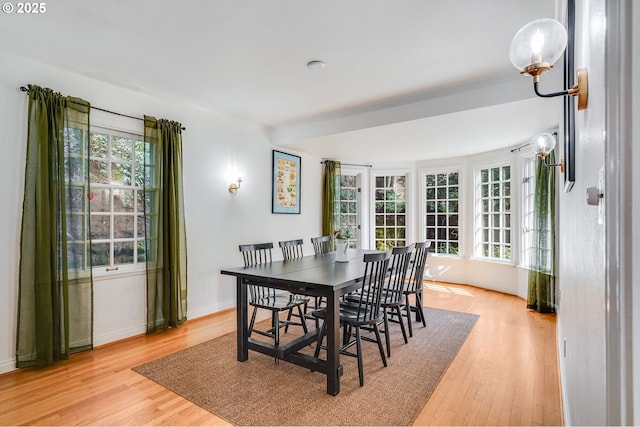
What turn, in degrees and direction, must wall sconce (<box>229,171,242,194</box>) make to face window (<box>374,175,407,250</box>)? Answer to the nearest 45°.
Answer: approximately 90° to its left

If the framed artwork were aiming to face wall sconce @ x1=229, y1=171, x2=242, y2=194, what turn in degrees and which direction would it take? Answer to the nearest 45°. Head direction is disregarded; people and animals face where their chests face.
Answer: approximately 90° to its right

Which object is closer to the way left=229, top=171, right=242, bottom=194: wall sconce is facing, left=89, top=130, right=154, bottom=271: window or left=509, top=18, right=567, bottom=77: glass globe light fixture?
the glass globe light fixture

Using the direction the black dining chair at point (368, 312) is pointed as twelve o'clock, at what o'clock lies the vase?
The vase is roughly at 1 o'clock from the black dining chair.

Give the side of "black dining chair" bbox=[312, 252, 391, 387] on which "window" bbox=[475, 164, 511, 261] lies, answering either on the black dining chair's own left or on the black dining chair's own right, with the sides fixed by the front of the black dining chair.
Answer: on the black dining chair's own right

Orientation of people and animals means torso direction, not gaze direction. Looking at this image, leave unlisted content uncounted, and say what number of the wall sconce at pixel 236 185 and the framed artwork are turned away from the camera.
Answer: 0

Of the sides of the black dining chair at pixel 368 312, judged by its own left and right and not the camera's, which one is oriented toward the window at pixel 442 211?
right

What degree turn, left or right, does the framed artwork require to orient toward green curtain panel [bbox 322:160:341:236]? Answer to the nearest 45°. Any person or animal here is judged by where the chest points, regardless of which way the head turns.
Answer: approximately 90° to its left

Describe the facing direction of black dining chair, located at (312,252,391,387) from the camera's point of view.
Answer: facing away from the viewer and to the left of the viewer

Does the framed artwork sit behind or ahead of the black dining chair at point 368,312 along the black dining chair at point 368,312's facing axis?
ahead

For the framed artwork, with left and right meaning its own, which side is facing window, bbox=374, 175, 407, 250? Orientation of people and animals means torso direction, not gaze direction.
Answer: left

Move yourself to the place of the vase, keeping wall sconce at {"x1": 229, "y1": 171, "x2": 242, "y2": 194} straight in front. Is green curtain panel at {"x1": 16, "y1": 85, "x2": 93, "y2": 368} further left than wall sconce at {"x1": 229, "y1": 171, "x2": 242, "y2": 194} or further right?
left

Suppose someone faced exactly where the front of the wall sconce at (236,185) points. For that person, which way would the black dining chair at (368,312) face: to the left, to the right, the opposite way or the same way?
the opposite way

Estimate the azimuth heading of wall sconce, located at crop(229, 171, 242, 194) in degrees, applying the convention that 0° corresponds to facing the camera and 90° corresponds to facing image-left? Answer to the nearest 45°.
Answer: approximately 315°

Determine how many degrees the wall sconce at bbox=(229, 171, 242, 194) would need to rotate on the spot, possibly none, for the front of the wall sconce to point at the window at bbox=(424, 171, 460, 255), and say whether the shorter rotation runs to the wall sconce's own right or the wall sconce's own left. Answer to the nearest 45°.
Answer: approximately 45° to the wall sconce's own left

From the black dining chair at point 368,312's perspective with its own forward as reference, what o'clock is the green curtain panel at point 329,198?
The green curtain panel is roughly at 1 o'clock from the black dining chair.
